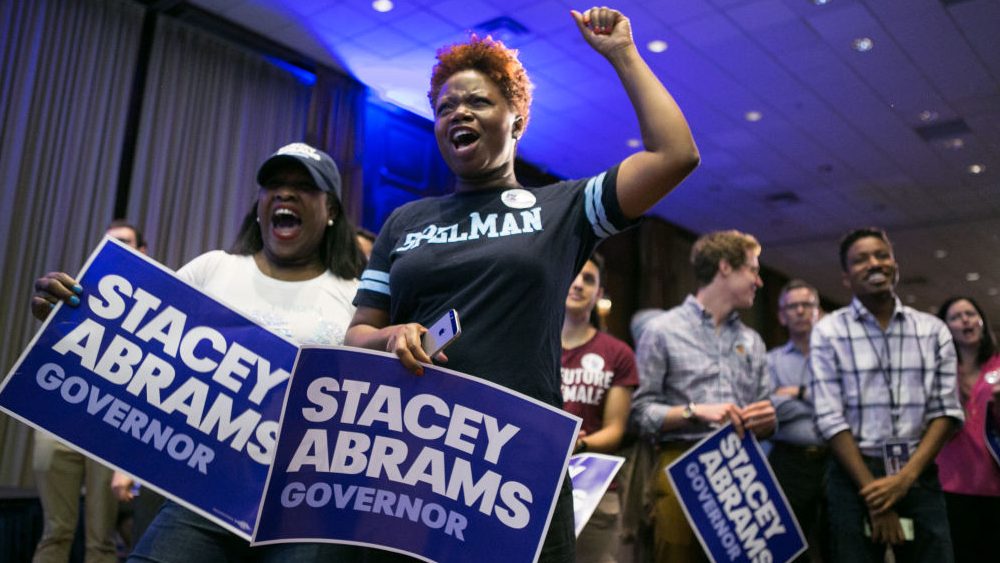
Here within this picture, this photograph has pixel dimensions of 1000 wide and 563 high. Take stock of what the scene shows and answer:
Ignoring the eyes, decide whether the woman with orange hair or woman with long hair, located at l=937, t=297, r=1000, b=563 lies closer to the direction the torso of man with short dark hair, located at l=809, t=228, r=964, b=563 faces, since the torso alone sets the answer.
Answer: the woman with orange hair

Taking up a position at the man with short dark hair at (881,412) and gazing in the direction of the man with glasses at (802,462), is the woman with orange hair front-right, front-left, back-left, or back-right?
back-left

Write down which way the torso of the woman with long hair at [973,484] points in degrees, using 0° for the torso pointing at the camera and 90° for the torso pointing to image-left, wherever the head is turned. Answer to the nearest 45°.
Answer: approximately 45°

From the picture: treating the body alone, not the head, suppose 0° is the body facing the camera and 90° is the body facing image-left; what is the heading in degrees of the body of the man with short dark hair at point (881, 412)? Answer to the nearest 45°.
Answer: approximately 0°
